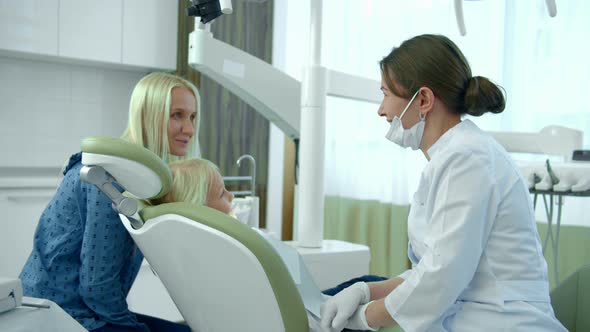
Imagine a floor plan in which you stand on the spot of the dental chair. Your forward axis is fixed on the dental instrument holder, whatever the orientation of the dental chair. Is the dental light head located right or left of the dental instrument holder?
left

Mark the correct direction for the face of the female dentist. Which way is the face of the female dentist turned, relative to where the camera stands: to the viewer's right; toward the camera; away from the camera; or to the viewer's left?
to the viewer's left

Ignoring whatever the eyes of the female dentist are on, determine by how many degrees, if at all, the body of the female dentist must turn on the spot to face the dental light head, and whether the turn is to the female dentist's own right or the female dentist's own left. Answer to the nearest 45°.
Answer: approximately 45° to the female dentist's own right

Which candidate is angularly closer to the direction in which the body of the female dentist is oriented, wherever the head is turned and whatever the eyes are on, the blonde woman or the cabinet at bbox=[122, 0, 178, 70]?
the blonde woman

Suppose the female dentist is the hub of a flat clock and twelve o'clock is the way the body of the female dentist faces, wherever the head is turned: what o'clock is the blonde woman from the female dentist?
The blonde woman is roughly at 12 o'clock from the female dentist.

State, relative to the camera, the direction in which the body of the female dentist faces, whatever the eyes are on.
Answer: to the viewer's left

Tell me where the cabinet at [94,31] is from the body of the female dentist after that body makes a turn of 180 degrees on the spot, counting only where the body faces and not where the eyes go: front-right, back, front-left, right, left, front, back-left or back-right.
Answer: back-left

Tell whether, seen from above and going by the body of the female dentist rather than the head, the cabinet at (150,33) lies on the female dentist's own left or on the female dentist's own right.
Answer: on the female dentist's own right
